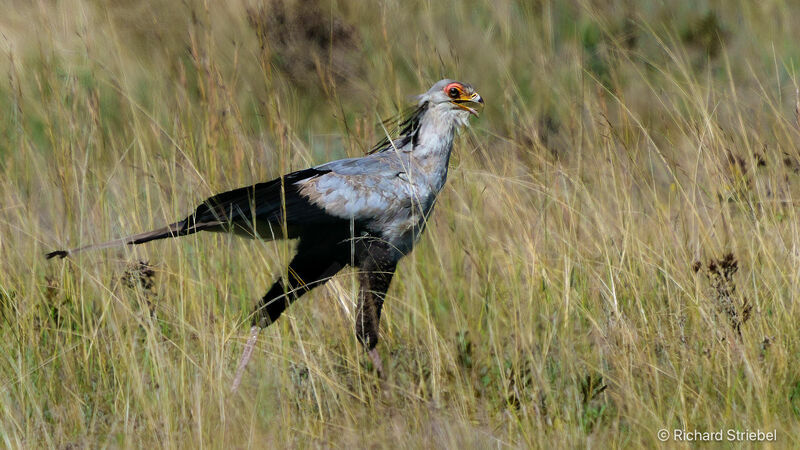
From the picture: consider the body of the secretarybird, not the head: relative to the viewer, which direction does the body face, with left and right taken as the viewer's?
facing to the right of the viewer
